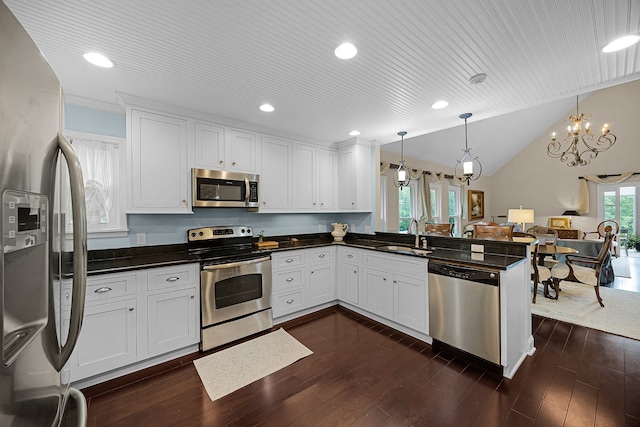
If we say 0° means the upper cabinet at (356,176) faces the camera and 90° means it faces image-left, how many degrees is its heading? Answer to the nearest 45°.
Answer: approximately 45°

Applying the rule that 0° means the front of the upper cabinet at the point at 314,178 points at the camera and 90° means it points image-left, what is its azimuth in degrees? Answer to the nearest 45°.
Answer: approximately 315°

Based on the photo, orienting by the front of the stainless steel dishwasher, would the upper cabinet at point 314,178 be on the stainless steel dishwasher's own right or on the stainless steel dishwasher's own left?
on the stainless steel dishwasher's own right

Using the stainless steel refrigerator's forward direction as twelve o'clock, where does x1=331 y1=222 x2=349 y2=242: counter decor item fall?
The counter decor item is roughly at 11 o'clock from the stainless steel refrigerator.

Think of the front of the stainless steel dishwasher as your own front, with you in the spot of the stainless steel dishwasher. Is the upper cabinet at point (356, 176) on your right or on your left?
on your right

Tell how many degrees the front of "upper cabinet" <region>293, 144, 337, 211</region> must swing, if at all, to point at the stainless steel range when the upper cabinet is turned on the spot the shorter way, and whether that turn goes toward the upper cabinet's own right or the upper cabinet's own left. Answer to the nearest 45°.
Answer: approximately 90° to the upper cabinet's own right

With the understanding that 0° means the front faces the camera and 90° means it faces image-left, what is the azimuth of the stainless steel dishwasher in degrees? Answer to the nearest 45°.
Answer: approximately 45°

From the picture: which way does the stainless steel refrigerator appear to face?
to the viewer's right
